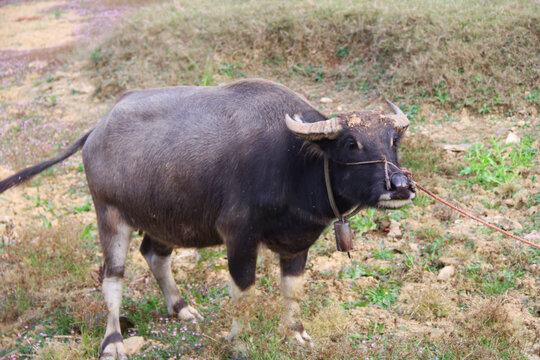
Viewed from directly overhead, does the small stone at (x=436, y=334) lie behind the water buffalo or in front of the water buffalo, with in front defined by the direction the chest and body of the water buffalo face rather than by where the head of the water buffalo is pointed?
in front

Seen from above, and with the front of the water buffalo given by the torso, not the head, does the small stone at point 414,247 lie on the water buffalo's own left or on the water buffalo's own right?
on the water buffalo's own left

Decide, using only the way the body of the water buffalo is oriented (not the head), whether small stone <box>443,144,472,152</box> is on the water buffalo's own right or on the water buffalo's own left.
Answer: on the water buffalo's own left

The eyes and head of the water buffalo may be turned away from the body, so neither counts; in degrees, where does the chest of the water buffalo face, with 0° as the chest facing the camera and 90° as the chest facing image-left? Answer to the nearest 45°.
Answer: approximately 315°

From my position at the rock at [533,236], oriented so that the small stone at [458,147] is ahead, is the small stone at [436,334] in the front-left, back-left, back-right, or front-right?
back-left

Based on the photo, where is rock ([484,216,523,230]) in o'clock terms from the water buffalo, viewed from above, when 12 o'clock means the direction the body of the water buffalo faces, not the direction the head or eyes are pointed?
The rock is roughly at 10 o'clock from the water buffalo.

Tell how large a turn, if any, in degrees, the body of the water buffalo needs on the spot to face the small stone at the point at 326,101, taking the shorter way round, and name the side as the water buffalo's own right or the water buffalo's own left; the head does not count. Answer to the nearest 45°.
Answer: approximately 135° to the water buffalo's own left

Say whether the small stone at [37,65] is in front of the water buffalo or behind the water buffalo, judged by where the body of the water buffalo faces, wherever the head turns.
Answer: behind
